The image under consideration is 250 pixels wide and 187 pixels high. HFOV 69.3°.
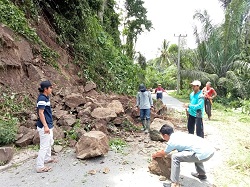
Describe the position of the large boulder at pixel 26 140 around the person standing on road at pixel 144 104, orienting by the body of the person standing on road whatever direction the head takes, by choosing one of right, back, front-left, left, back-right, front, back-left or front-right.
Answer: back-left

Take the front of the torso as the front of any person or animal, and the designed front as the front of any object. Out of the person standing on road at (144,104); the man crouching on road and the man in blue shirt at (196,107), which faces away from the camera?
the person standing on road

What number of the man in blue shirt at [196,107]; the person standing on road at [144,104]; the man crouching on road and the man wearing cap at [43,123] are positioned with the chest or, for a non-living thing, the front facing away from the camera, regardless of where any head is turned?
1

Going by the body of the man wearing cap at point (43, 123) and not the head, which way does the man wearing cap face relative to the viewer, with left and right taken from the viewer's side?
facing to the right of the viewer

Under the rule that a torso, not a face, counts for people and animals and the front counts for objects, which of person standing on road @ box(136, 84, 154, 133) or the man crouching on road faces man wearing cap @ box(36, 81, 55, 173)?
the man crouching on road

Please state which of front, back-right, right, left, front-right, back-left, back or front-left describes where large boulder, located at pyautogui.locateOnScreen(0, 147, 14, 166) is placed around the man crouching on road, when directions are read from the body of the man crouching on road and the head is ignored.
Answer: front

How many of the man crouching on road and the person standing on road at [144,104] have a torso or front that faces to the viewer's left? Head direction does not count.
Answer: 1

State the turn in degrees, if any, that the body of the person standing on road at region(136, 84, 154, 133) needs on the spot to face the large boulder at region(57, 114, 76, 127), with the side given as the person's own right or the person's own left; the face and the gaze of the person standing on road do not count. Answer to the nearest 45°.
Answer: approximately 135° to the person's own left

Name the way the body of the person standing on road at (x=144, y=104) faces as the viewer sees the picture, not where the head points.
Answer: away from the camera

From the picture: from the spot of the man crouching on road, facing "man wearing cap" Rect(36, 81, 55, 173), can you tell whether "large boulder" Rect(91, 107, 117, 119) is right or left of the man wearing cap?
right

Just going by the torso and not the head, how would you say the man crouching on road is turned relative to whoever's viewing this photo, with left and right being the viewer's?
facing to the left of the viewer
